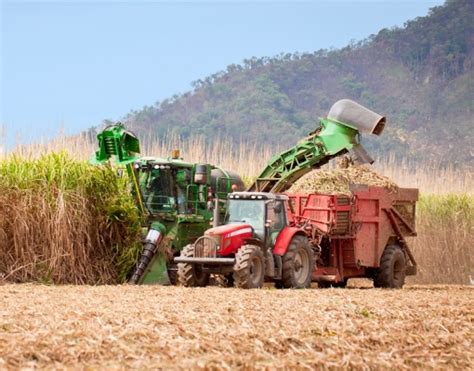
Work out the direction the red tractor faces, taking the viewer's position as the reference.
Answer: facing the viewer and to the left of the viewer

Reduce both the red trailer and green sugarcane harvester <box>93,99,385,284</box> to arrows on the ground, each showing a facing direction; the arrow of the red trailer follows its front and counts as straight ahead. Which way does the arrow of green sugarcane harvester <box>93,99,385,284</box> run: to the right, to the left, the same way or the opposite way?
the same way

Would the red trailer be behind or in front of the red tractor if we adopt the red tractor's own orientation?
behind

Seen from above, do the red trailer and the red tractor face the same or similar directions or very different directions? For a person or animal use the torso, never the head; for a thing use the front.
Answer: same or similar directions

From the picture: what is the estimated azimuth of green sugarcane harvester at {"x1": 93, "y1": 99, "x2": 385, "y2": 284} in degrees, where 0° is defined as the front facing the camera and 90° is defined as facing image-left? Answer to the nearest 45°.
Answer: approximately 45°

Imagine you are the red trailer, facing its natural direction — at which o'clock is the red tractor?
The red tractor is roughly at 12 o'clock from the red trailer.

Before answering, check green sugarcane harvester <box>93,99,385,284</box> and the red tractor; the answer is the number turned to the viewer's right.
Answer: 0

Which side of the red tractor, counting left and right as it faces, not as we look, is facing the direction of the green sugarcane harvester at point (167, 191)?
right

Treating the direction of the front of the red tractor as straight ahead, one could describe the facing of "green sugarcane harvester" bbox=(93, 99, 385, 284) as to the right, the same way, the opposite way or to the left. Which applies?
the same way

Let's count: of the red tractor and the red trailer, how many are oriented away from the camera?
0
